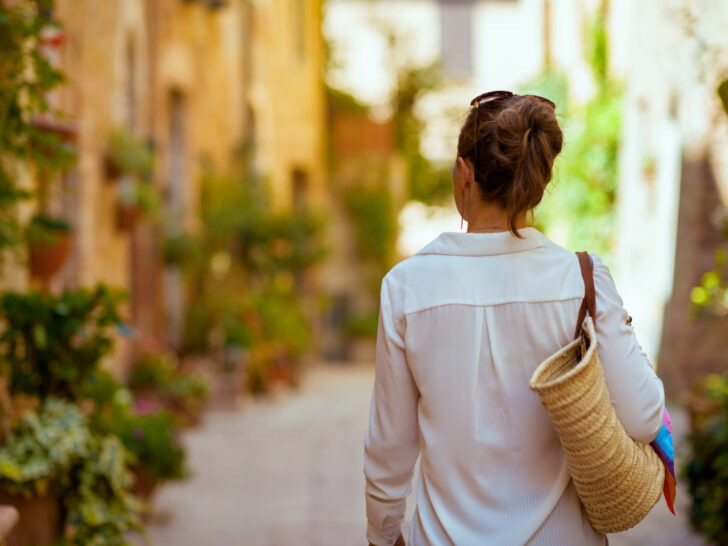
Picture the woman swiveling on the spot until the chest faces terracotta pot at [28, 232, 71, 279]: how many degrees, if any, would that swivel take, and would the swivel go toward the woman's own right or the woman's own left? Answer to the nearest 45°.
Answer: approximately 45° to the woman's own left

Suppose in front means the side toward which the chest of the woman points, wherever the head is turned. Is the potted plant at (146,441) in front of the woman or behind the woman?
in front

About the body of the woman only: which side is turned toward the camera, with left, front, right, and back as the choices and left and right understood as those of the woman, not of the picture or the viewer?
back

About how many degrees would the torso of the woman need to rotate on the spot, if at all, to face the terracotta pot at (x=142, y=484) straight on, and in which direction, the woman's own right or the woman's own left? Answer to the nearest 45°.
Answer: approximately 45° to the woman's own left

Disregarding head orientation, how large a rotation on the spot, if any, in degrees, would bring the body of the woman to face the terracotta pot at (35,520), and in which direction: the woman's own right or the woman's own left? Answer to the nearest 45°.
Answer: approximately 45° to the woman's own left

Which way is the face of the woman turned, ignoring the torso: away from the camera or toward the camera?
away from the camera

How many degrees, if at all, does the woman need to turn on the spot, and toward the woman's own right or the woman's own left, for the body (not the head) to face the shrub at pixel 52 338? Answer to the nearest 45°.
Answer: approximately 45° to the woman's own left

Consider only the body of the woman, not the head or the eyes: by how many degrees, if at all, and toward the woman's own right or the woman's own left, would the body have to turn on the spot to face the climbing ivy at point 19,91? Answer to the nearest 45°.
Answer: approximately 45° to the woman's own left

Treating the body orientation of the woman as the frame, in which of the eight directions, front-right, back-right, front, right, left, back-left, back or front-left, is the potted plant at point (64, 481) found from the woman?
front-left

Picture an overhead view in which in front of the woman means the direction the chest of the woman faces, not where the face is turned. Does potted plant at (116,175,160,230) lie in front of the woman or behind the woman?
in front
